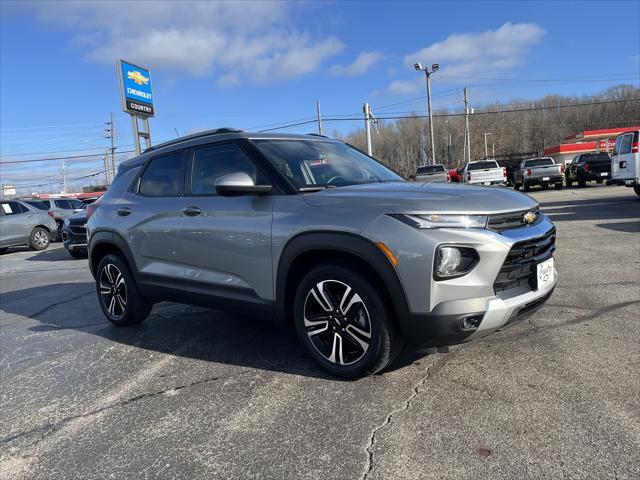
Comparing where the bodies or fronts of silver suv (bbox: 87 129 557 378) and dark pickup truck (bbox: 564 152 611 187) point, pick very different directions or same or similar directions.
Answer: very different directions

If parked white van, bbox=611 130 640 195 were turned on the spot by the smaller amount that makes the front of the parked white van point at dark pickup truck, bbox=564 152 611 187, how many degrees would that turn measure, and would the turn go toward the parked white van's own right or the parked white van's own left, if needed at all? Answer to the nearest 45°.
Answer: approximately 45° to the parked white van's own left

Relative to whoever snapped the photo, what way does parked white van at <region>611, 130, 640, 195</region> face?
facing away from the viewer and to the right of the viewer

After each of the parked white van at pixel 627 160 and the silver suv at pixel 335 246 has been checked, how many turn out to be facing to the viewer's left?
0

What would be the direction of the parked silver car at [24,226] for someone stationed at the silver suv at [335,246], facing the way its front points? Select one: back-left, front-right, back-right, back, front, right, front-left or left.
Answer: back

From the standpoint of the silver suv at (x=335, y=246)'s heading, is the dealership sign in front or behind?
behind

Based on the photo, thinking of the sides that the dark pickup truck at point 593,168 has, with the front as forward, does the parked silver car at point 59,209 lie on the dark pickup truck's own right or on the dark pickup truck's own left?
on the dark pickup truck's own left

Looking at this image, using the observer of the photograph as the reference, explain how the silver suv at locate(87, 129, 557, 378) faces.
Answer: facing the viewer and to the right of the viewer

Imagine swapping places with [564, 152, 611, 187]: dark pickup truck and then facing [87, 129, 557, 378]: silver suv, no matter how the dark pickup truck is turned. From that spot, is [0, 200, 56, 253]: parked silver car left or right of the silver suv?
right

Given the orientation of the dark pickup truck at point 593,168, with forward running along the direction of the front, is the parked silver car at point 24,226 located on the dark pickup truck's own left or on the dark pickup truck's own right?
on the dark pickup truck's own left

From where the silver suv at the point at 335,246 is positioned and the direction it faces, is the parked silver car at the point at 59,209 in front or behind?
behind

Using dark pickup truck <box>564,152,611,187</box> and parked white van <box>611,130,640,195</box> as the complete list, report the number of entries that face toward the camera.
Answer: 0

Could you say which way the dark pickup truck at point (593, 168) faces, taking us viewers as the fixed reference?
facing away from the viewer and to the left of the viewer
